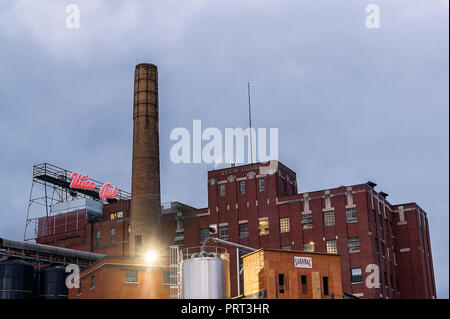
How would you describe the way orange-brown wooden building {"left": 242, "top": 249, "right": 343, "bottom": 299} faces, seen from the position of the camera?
facing the viewer

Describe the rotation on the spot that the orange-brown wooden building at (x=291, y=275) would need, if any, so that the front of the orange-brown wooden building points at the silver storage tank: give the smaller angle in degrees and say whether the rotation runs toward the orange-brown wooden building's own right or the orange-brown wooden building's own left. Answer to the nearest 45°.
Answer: approximately 45° to the orange-brown wooden building's own right
